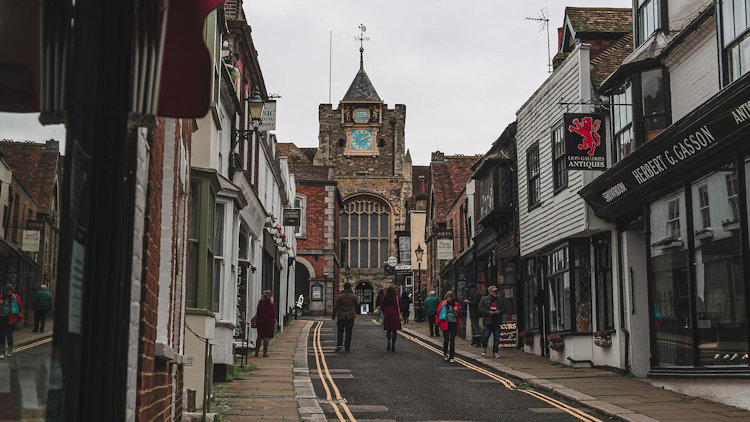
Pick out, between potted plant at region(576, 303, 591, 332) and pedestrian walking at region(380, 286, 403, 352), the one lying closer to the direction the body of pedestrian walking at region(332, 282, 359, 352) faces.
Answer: the pedestrian walking

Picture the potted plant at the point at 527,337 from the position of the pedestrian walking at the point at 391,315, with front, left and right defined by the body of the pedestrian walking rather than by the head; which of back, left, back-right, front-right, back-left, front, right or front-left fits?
right

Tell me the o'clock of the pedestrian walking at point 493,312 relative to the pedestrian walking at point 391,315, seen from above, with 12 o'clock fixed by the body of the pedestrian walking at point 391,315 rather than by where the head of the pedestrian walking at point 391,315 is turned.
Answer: the pedestrian walking at point 493,312 is roughly at 4 o'clock from the pedestrian walking at point 391,315.

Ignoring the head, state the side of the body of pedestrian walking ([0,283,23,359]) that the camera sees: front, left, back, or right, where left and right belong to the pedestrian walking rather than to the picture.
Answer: front

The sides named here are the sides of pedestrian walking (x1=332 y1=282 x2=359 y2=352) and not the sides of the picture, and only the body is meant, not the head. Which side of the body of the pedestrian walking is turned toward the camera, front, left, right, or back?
back

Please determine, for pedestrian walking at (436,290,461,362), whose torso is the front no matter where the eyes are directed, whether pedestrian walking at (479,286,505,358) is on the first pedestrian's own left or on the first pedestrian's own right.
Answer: on the first pedestrian's own left

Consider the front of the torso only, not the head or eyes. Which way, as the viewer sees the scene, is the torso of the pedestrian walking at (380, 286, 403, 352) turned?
away from the camera

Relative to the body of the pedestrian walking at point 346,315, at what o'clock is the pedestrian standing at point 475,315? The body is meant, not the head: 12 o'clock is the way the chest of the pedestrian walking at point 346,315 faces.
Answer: the pedestrian standing at point 475,315 is roughly at 2 o'clock from the pedestrian walking at point 346,315.
